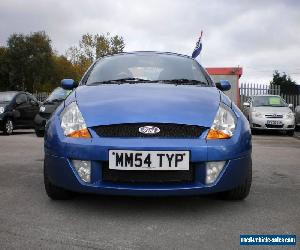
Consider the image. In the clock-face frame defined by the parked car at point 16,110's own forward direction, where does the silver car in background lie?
The silver car in background is roughly at 8 o'clock from the parked car.

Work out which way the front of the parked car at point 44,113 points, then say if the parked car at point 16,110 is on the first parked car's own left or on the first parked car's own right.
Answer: on the first parked car's own right

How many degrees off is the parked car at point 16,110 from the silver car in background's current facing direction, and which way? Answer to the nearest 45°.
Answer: approximately 90° to its right

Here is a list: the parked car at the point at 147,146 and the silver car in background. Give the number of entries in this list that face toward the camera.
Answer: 2

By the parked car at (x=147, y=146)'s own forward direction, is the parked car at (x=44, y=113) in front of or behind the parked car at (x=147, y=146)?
behind

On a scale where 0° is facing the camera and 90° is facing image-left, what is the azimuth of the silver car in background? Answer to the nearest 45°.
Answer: approximately 0°

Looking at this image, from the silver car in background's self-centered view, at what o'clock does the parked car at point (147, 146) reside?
The parked car is roughly at 12 o'clock from the silver car in background.

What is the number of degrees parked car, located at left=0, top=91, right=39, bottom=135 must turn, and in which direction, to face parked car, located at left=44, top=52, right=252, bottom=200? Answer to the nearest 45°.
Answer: approximately 45° to its left

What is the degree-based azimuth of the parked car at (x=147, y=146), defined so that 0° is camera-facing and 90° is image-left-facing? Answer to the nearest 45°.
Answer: approximately 0°

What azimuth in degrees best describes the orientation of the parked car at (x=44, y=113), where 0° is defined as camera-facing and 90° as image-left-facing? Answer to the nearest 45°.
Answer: approximately 45°
